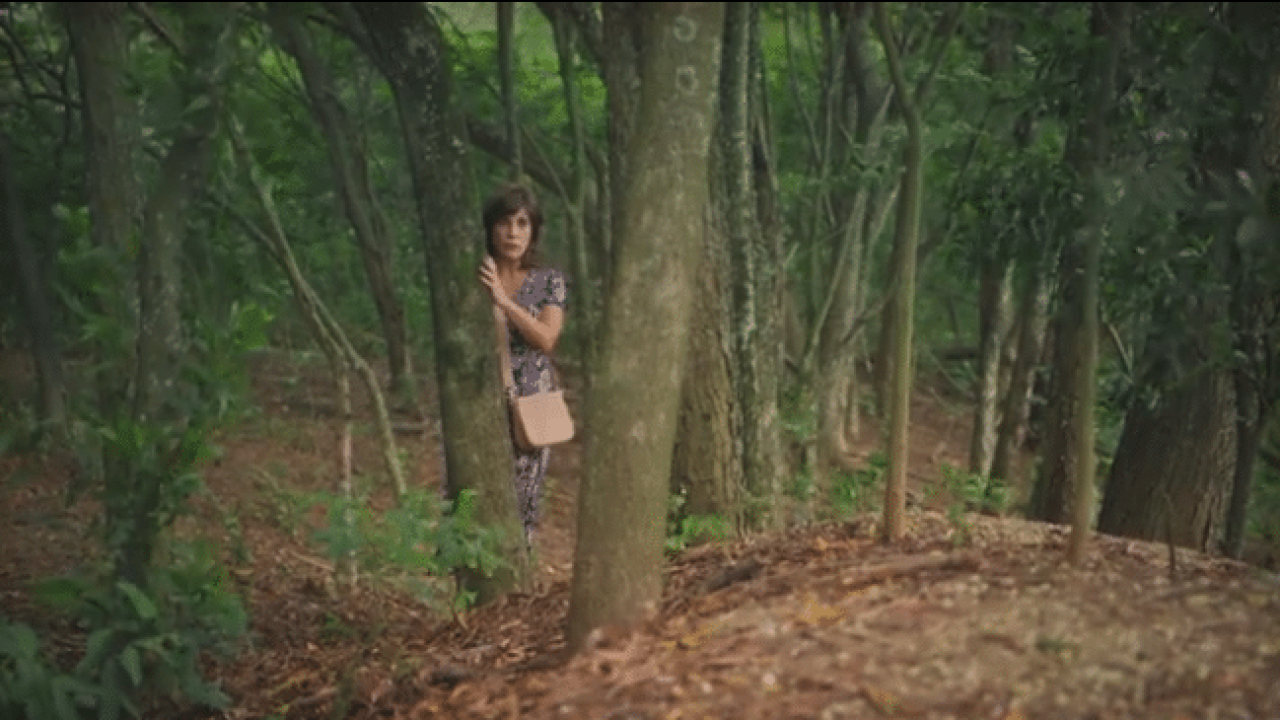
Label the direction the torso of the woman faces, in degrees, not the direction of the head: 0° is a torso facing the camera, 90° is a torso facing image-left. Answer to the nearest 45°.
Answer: approximately 45°

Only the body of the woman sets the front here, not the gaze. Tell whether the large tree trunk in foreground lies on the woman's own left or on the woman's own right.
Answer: on the woman's own left

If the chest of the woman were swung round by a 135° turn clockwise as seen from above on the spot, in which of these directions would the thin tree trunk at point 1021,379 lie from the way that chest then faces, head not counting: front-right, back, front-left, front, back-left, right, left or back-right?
front-right

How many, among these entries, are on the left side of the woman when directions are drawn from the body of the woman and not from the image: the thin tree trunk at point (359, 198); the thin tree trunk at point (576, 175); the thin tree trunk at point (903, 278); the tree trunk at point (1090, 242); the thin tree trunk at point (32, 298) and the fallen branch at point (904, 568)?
3

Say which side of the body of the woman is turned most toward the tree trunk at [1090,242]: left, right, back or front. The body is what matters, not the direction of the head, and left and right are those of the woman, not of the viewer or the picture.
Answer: left

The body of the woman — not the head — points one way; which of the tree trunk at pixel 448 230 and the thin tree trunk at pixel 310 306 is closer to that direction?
the tree trunk

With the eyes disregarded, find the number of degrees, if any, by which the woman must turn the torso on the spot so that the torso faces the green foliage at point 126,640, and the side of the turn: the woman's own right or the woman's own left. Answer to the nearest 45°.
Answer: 0° — they already face it

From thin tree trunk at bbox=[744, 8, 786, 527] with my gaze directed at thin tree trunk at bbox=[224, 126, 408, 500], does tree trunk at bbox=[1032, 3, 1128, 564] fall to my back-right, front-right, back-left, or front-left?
back-left

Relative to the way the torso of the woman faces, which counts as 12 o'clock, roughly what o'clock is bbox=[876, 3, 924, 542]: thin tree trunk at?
The thin tree trunk is roughly at 9 o'clock from the woman.

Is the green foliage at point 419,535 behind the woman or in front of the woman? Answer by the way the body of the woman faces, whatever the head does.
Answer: in front

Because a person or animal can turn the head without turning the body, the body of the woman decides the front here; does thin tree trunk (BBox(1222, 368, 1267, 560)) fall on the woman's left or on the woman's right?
on the woman's left

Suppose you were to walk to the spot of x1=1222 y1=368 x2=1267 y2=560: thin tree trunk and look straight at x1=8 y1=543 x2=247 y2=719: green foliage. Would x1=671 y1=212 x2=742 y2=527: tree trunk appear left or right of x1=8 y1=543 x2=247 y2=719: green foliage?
right

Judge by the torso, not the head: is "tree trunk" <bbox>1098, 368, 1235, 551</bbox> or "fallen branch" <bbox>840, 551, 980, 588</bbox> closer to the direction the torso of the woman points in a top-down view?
the fallen branch

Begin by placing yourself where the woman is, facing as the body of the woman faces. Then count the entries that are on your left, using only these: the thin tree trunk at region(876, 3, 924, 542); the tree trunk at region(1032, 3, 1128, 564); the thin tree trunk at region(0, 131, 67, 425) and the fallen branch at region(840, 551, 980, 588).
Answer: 3

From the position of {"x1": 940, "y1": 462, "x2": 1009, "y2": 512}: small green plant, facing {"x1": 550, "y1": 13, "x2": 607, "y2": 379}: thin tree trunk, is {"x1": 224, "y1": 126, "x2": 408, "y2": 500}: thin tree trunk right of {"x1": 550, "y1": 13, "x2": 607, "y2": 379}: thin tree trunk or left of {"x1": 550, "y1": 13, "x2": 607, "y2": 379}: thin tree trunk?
left
